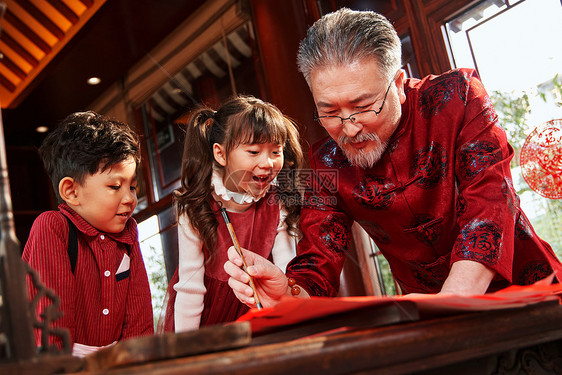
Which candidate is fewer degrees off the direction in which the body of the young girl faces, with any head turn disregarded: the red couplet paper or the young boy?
the red couplet paper

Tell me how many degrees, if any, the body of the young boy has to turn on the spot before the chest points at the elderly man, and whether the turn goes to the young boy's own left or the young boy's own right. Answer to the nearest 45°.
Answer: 0° — they already face them

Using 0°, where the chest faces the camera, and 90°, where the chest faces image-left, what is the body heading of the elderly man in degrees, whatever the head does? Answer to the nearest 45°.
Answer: approximately 45°

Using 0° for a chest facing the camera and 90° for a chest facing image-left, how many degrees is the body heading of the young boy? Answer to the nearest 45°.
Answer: approximately 315°

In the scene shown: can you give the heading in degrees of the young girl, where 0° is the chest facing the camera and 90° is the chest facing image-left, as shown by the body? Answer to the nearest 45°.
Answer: approximately 315°
